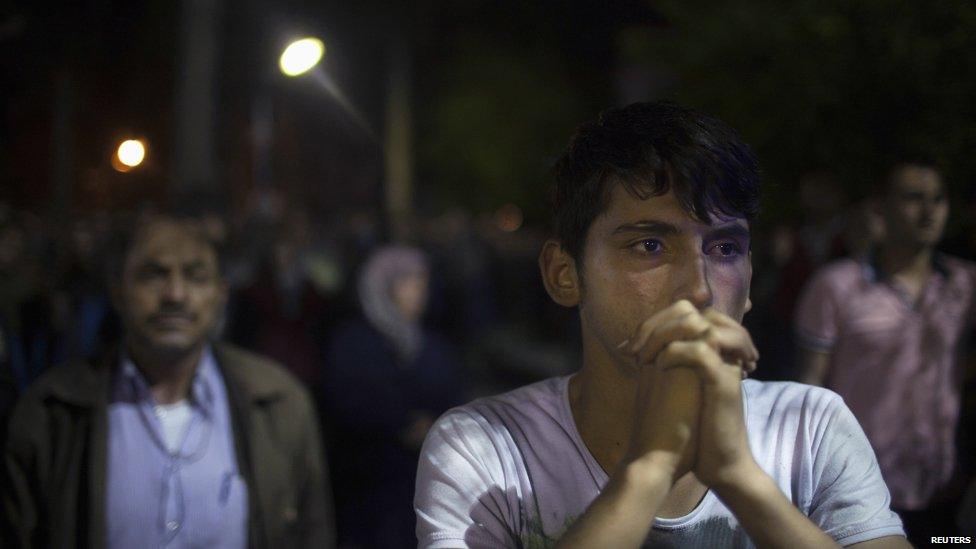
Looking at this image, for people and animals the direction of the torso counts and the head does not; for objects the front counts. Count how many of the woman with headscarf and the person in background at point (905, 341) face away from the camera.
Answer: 0

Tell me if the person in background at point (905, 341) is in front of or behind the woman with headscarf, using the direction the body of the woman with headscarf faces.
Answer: in front

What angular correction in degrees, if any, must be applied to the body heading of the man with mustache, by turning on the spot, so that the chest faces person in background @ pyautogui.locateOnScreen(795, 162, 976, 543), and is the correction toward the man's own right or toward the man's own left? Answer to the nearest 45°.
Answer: approximately 90° to the man's own left

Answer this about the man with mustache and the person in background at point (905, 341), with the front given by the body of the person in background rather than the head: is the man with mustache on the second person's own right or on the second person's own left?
on the second person's own right

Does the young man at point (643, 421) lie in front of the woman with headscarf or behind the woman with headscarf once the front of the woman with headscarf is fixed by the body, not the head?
in front

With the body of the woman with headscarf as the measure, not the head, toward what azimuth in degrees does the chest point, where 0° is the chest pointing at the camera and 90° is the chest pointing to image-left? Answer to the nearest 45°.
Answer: approximately 315°

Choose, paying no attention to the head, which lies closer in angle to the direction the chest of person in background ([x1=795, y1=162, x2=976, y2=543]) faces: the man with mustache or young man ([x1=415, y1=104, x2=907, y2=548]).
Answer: the young man

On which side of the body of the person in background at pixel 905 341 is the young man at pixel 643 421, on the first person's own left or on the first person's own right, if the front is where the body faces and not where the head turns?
on the first person's own right

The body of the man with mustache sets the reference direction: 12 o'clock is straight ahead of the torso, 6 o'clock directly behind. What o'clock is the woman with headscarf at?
The woman with headscarf is roughly at 7 o'clock from the man with mustache.

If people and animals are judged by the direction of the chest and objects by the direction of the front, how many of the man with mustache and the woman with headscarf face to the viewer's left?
0

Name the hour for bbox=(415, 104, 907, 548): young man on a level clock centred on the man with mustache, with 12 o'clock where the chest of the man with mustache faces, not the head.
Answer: The young man is roughly at 11 o'clock from the man with mustache.
